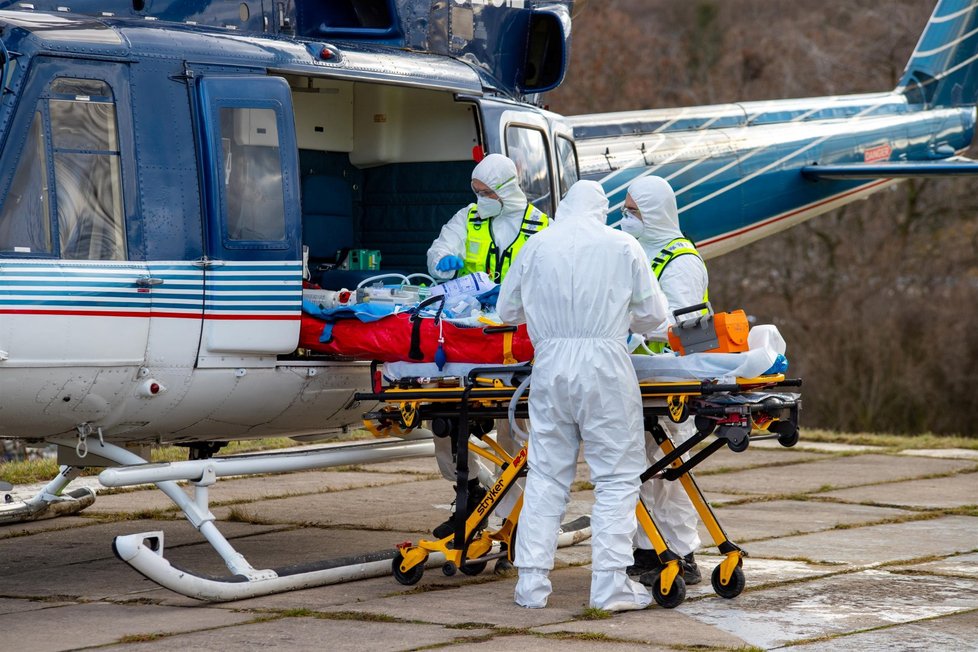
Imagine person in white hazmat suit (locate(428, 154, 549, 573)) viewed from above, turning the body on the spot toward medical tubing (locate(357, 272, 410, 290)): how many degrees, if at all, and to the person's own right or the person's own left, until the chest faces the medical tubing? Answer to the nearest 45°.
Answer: approximately 45° to the person's own right

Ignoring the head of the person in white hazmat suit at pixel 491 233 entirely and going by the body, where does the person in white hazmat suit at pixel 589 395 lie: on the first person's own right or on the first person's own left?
on the first person's own left

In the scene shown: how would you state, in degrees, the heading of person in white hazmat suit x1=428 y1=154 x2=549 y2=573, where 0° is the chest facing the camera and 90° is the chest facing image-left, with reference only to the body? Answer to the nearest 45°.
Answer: approximately 45°

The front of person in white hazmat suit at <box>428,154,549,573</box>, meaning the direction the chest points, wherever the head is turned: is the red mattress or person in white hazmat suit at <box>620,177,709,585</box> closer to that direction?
the red mattress

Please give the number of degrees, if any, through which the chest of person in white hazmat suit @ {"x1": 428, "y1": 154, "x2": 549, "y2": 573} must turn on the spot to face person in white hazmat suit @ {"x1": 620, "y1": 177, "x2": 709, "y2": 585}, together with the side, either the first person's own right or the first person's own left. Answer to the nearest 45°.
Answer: approximately 90° to the first person's own left

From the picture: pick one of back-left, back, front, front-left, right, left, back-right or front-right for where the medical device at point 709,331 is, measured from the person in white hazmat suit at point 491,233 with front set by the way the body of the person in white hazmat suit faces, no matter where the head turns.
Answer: left
